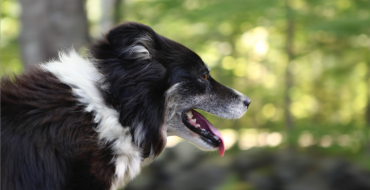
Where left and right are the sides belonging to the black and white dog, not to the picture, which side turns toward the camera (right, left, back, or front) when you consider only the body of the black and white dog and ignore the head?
right

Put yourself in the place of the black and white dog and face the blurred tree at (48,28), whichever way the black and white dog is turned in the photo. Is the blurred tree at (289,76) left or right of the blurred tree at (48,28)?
right

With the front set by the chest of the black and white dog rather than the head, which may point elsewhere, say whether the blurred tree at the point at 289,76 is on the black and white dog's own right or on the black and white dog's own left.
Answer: on the black and white dog's own left

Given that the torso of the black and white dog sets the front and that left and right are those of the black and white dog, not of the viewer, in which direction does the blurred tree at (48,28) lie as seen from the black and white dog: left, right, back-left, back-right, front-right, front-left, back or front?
left

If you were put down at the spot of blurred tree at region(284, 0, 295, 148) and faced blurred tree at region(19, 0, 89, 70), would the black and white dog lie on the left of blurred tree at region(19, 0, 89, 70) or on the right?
left
